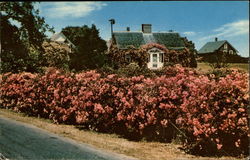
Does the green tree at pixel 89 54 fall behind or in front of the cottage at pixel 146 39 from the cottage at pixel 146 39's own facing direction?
in front

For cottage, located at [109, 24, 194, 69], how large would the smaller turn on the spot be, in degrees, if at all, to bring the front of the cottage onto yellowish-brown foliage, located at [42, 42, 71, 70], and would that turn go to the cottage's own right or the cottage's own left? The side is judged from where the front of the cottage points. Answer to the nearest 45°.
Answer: approximately 45° to the cottage's own right

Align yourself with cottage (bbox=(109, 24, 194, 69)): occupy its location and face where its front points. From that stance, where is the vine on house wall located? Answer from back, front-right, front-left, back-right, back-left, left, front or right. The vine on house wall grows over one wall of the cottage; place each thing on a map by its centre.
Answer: front

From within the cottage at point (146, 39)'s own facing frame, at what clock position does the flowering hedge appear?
The flowering hedge is roughly at 12 o'clock from the cottage.

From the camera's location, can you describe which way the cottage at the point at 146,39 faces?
facing the viewer

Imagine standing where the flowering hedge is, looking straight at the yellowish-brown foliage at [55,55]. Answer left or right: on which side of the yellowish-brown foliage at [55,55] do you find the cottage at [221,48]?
right
